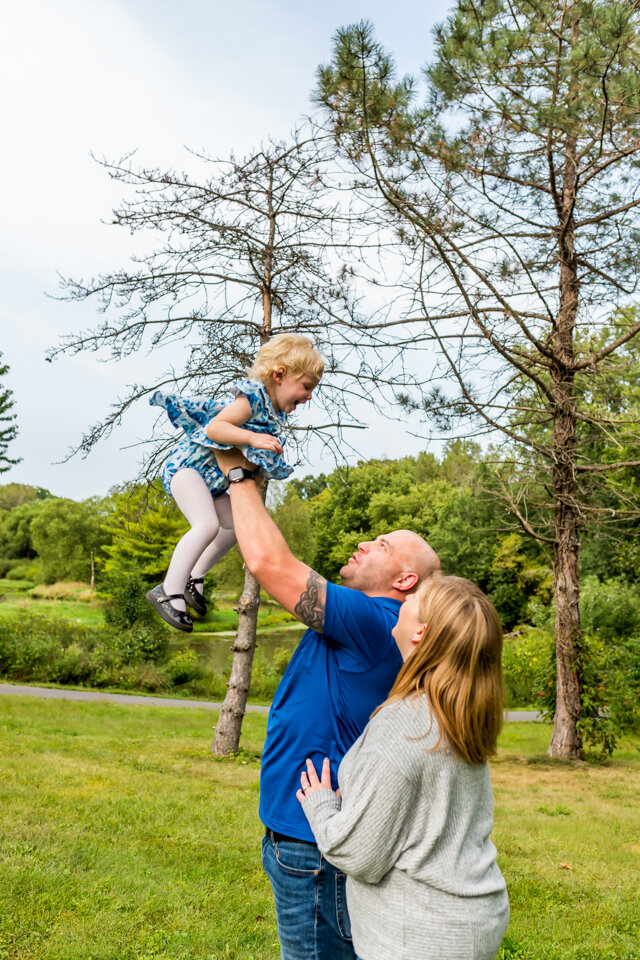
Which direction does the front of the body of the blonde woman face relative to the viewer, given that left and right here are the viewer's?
facing away from the viewer and to the left of the viewer

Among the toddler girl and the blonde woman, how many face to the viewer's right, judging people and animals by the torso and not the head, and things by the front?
1

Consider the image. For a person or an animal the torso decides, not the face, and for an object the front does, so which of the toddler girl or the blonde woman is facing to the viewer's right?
the toddler girl

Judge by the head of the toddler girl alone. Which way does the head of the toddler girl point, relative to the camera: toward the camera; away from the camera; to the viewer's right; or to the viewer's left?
to the viewer's right

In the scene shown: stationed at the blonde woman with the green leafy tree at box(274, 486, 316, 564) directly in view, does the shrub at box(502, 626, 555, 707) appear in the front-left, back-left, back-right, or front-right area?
front-right

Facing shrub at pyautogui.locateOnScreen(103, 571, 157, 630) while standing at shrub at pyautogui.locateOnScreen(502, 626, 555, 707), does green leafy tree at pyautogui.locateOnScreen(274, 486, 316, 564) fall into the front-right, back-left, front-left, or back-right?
front-right

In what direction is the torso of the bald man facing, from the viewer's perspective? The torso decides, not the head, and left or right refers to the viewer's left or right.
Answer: facing to the left of the viewer

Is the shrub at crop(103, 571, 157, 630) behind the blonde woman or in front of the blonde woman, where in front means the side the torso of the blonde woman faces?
in front

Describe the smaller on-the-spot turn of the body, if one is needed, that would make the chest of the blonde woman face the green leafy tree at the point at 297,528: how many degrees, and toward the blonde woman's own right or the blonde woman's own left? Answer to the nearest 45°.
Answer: approximately 45° to the blonde woman's own right

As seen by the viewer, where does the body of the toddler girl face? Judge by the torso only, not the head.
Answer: to the viewer's right

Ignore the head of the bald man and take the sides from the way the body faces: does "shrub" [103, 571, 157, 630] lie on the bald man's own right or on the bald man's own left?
on the bald man's own right

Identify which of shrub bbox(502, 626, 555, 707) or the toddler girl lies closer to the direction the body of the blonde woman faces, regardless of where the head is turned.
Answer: the toddler girl

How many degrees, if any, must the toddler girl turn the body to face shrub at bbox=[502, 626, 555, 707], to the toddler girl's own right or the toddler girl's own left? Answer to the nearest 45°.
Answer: approximately 45° to the toddler girl's own left

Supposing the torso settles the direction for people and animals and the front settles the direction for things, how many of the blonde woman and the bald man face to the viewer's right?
0

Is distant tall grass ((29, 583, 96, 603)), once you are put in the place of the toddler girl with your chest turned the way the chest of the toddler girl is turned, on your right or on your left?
on your left
